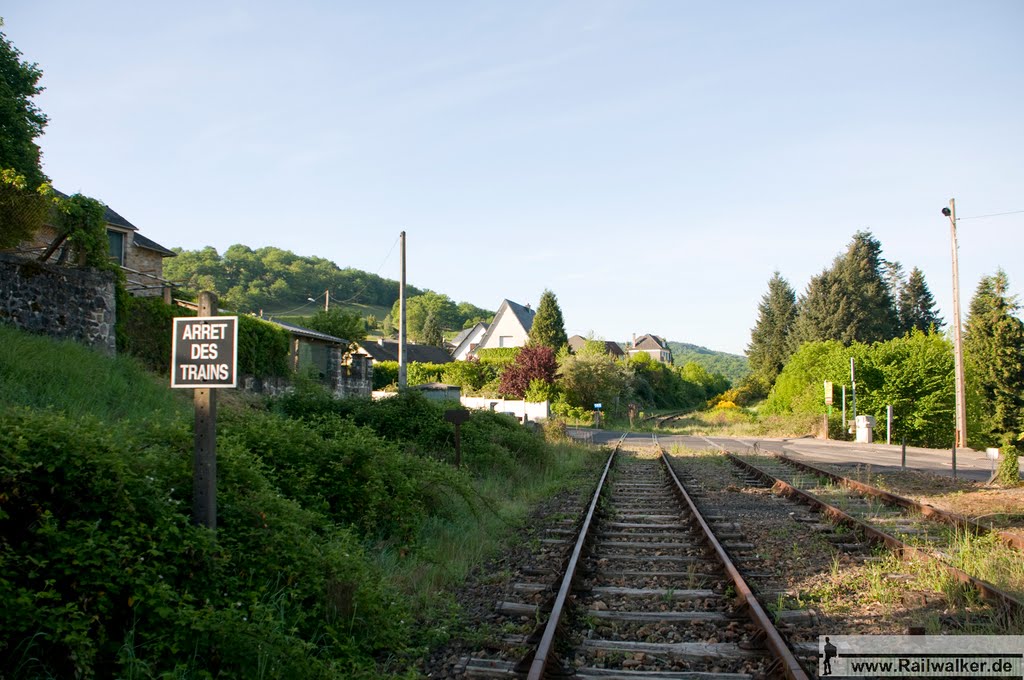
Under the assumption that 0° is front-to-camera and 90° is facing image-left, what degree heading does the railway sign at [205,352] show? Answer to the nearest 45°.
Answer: approximately 0°

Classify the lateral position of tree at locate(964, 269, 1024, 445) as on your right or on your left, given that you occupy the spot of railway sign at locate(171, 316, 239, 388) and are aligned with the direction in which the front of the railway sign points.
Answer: on your left

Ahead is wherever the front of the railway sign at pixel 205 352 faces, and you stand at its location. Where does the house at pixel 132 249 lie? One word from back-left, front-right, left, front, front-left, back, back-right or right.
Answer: back

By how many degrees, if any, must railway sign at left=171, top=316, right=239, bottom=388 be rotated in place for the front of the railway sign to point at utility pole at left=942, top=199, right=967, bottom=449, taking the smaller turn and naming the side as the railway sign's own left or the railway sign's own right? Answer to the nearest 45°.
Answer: approximately 135° to the railway sign's own left

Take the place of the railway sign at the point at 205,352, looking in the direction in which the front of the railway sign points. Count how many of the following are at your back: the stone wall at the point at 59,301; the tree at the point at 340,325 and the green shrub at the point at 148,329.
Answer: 3

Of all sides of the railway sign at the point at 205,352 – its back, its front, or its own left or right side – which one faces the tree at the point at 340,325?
back

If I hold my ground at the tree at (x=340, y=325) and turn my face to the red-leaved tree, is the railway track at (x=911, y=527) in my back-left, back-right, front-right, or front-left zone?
back-right

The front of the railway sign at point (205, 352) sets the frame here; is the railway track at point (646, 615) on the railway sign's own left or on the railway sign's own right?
on the railway sign's own left
